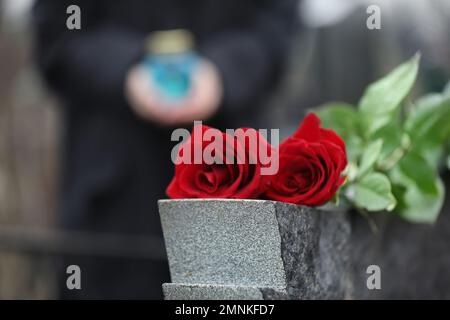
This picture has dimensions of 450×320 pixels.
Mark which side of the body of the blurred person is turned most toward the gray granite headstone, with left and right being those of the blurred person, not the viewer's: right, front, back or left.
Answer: front

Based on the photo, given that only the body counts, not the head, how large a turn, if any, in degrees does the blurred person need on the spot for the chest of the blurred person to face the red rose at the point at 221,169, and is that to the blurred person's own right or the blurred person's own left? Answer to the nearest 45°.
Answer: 0° — they already face it

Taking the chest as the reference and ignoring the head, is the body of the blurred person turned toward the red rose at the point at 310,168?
yes

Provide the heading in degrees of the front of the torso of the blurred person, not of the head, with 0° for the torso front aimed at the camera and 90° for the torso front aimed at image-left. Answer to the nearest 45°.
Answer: approximately 0°
